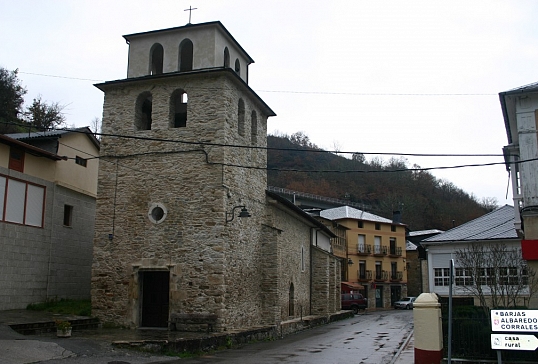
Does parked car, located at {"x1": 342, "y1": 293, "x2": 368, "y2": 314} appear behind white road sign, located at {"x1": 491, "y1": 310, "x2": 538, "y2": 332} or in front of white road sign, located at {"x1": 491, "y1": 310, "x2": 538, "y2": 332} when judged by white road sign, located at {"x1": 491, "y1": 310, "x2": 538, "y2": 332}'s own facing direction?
behind

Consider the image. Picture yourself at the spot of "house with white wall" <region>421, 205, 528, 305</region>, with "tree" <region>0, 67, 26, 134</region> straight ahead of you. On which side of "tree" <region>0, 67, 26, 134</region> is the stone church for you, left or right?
left

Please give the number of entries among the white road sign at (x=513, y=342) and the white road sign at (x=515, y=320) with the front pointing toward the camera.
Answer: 2

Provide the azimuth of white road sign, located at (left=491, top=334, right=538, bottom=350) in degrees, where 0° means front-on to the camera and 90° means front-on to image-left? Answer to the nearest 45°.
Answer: approximately 0°

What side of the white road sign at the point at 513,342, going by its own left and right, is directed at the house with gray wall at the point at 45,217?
right

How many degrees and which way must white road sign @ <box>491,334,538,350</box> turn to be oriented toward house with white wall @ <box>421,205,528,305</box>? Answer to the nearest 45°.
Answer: approximately 180°

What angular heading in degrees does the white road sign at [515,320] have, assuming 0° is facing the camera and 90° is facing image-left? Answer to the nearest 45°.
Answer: approximately 0°

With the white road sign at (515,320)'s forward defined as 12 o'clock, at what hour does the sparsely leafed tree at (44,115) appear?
The sparsely leafed tree is roughly at 4 o'clock from the white road sign.

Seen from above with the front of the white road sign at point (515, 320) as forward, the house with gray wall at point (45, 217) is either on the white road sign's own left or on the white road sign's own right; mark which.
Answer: on the white road sign's own right

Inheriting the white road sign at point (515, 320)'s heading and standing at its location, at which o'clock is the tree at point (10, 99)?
The tree is roughly at 4 o'clock from the white road sign.

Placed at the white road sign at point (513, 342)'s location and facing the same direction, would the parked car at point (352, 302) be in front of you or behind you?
behind
